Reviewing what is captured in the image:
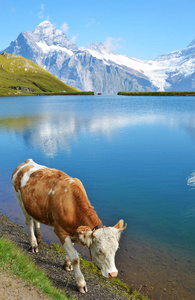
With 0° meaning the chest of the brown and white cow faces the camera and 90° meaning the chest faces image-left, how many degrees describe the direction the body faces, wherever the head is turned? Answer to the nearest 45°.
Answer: approximately 315°
